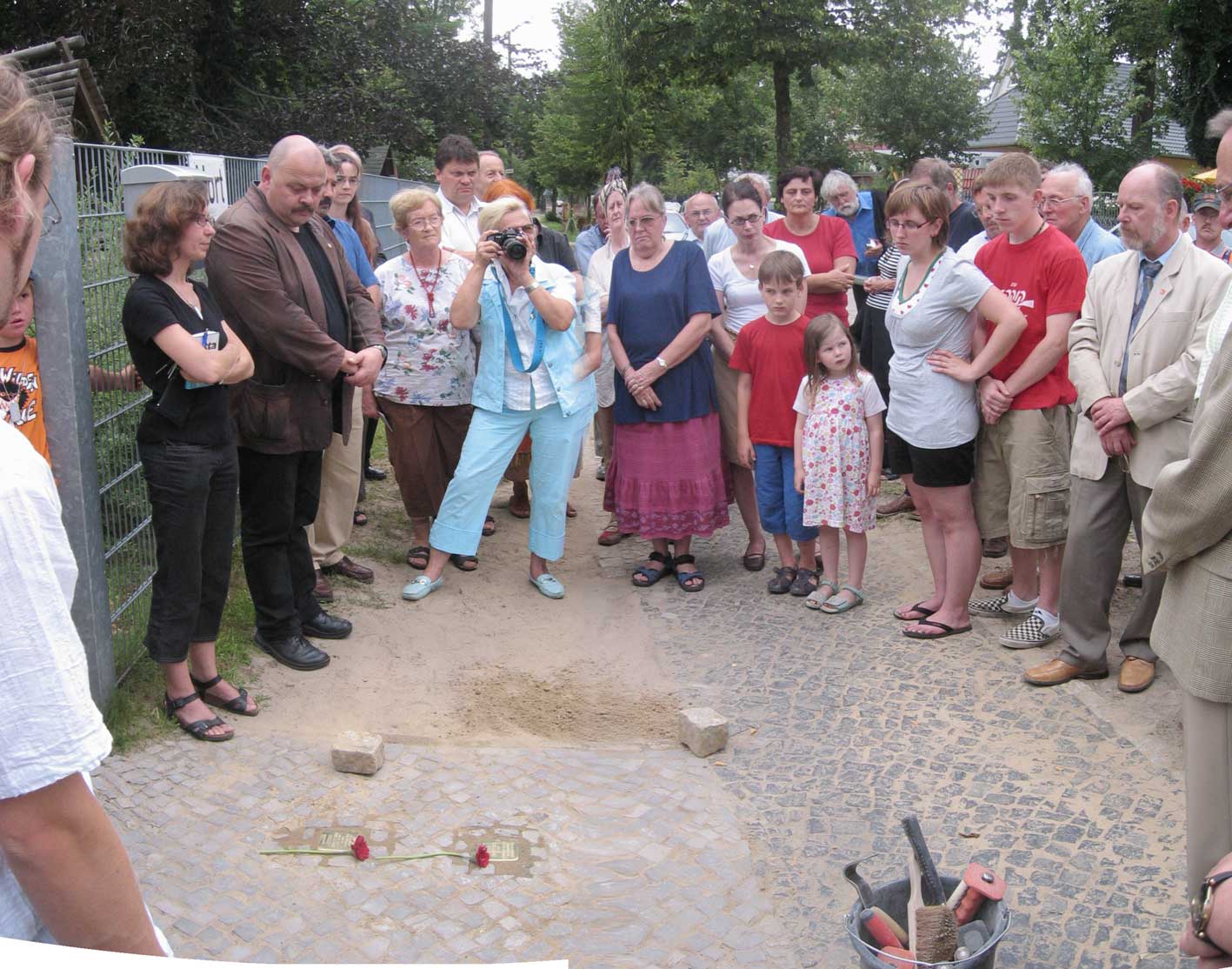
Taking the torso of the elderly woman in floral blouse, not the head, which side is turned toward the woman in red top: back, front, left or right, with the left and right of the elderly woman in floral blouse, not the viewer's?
left

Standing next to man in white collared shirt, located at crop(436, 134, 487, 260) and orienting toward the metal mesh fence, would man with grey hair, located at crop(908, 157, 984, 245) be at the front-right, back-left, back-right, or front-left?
back-left

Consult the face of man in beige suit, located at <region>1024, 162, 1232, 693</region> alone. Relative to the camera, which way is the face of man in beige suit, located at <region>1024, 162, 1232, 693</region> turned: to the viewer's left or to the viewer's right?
to the viewer's left

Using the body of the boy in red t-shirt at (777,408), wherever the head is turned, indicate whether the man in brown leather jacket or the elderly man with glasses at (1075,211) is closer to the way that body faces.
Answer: the man in brown leather jacket

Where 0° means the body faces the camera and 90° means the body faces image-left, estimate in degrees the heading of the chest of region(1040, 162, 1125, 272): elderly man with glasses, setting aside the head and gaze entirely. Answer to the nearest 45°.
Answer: approximately 45°

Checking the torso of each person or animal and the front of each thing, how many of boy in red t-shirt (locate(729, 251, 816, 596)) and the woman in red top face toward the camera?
2

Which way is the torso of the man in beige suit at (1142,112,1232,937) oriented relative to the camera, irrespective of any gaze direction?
to the viewer's left

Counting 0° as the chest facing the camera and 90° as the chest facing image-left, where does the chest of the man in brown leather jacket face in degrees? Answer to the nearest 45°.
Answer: approximately 315°

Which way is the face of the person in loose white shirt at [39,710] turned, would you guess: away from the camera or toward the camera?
away from the camera
